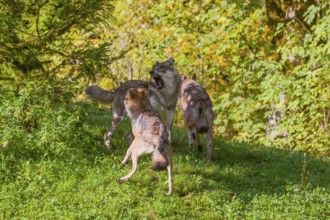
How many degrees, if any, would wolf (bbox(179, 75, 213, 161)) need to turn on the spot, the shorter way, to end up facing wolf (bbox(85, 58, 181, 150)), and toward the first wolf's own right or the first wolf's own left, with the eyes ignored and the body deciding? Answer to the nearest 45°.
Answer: approximately 45° to the first wolf's own left

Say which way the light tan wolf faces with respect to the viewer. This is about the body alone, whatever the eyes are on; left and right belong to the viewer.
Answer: facing away from the viewer and to the left of the viewer

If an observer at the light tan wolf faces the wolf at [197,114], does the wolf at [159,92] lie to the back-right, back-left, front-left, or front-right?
front-left

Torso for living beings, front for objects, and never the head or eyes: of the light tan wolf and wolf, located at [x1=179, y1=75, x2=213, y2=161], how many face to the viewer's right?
0

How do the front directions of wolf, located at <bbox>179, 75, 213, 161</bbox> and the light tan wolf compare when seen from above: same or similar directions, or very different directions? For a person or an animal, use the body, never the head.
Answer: same or similar directions

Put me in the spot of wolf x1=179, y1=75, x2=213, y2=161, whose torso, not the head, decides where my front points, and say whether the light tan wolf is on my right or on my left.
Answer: on my left

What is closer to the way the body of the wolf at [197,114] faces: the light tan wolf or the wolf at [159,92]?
the wolf

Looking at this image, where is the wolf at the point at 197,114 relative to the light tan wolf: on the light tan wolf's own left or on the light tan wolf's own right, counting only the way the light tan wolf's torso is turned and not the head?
on the light tan wolf's own right

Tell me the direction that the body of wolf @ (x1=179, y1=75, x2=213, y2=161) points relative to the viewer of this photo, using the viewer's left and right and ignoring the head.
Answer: facing away from the viewer and to the left of the viewer
